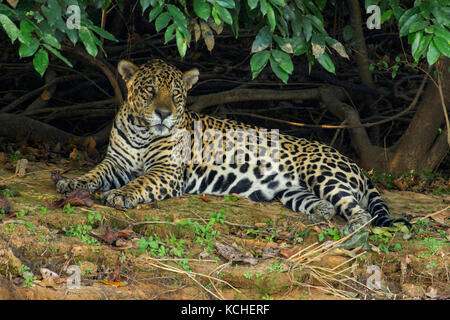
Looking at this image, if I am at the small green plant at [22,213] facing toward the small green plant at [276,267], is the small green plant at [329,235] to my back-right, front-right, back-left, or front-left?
front-left

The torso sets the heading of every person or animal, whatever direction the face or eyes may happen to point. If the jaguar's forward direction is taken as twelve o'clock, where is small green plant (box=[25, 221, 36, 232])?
The small green plant is roughly at 10 o'clock from the jaguar.

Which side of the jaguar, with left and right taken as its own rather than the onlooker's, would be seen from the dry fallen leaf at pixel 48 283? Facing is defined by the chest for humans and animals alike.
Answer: left

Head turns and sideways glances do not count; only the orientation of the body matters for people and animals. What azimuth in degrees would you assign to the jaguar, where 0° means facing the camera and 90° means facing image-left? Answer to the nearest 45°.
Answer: approximately 90°

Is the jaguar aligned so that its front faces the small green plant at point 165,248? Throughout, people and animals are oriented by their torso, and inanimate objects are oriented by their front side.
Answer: no

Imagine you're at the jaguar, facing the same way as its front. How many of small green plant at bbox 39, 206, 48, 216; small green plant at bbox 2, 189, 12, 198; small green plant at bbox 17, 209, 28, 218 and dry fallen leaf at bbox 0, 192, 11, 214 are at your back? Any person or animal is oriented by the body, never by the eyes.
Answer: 0

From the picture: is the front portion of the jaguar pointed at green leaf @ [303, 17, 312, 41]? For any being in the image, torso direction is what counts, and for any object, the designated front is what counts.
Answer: no

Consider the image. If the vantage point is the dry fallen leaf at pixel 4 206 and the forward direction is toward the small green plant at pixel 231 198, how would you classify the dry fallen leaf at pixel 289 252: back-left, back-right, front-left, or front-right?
front-right

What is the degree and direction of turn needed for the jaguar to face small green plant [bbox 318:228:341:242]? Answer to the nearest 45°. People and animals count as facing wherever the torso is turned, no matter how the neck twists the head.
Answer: approximately 135° to its left

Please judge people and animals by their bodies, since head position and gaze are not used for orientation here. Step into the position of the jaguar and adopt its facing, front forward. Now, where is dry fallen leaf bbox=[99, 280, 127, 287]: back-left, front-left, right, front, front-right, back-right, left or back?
left

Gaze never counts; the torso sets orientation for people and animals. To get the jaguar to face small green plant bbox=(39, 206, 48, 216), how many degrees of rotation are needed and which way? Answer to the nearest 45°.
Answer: approximately 45° to its left

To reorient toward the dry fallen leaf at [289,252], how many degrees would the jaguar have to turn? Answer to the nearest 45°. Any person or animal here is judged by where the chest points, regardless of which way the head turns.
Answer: approximately 90° to its left

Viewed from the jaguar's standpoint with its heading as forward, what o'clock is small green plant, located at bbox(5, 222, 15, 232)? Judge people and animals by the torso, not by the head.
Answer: The small green plant is roughly at 10 o'clock from the jaguar.

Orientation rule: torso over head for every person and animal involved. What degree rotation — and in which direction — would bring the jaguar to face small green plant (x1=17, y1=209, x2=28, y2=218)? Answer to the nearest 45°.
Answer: approximately 45° to its left

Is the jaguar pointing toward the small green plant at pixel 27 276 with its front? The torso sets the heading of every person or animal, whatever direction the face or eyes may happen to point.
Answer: no
